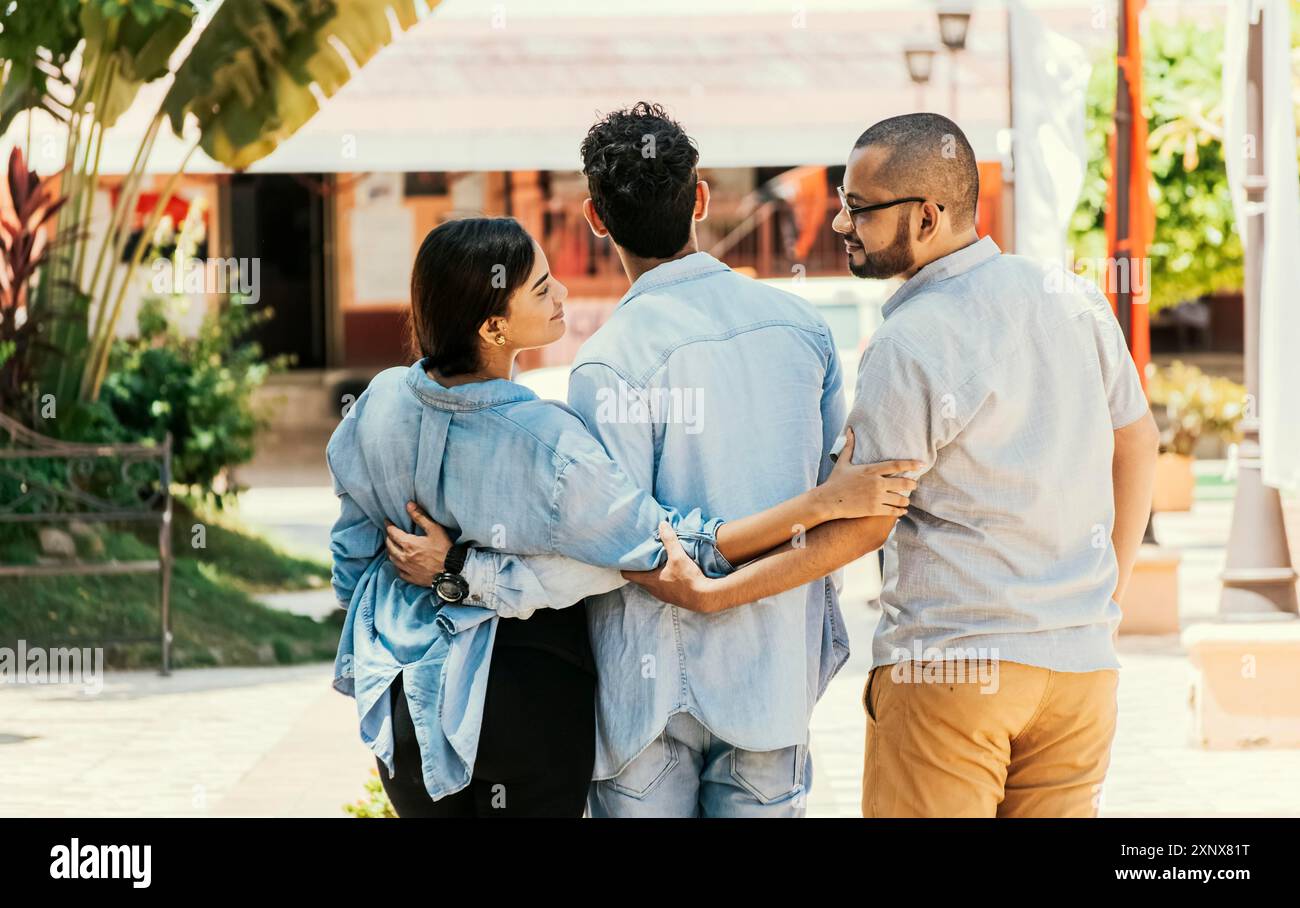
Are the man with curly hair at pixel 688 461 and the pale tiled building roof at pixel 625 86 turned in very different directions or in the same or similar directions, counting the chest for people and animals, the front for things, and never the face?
very different directions

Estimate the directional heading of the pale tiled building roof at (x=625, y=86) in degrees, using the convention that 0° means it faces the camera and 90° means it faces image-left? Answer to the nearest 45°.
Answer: approximately 0°

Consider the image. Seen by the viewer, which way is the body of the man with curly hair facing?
away from the camera

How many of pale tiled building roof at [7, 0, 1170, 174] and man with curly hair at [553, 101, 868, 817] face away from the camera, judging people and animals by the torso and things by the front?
1

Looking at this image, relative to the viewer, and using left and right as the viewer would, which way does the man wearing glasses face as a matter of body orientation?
facing away from the viewer and to the left of the viewer

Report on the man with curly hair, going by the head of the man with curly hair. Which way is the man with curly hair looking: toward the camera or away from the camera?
away from the camera

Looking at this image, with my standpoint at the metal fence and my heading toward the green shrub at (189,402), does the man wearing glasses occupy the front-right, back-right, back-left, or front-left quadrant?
back-right

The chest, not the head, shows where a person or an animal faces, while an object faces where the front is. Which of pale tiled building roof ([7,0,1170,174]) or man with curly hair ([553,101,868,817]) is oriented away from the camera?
the man with curly hair

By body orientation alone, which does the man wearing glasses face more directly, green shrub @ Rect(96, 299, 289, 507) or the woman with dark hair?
the green shrub

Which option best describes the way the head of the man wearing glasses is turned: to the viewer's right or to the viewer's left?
to the viewer's left

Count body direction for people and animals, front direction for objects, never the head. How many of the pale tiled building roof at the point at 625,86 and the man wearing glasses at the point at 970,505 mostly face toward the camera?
1

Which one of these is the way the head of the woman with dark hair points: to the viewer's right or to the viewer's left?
to the viewer's right
